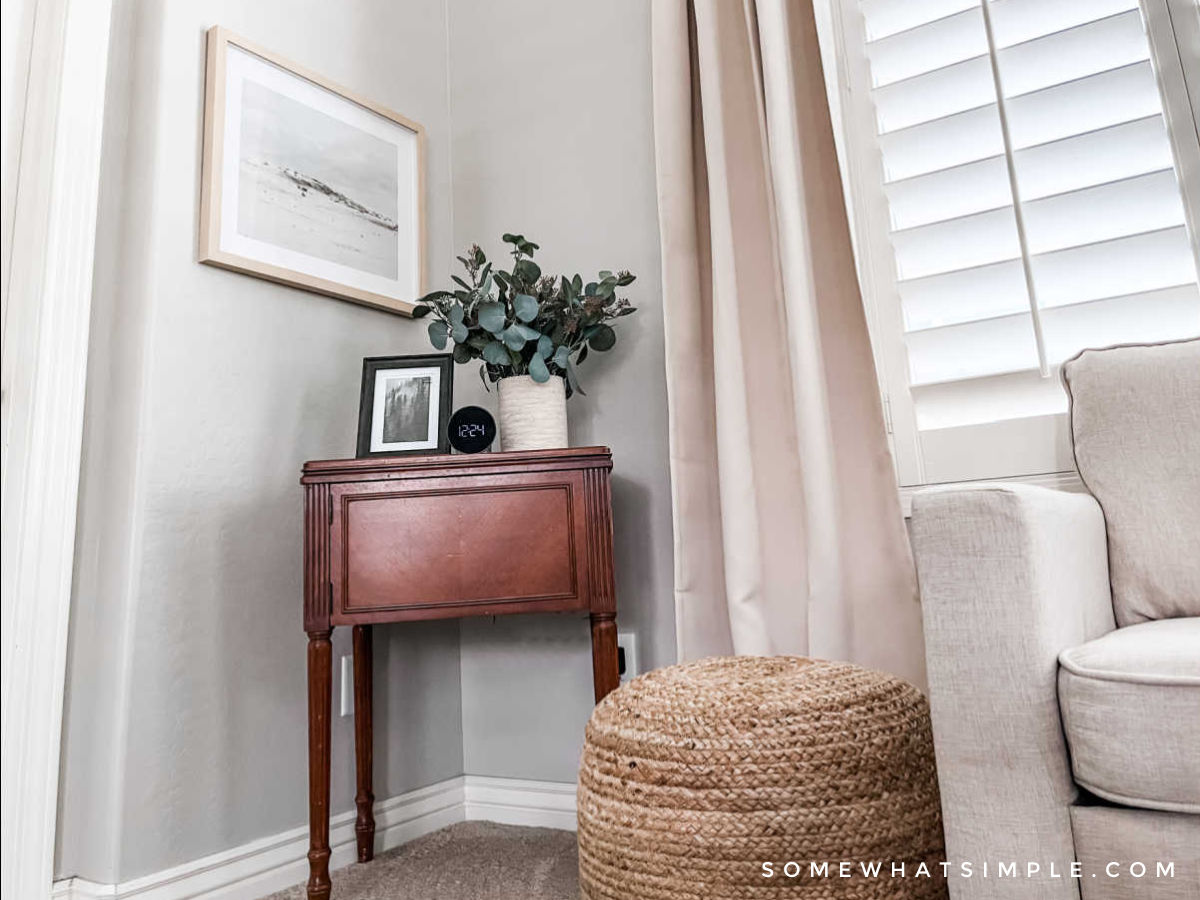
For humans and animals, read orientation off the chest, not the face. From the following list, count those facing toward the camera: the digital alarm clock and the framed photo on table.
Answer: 2

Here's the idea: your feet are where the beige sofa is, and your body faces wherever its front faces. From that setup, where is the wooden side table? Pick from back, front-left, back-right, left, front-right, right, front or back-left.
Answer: right

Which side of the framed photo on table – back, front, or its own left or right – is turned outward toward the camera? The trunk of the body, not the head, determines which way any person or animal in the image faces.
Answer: front

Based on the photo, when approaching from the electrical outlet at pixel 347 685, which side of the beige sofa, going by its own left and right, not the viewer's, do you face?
right

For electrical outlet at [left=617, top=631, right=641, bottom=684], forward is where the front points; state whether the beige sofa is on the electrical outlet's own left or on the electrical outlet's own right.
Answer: on the electrical outlet's own left

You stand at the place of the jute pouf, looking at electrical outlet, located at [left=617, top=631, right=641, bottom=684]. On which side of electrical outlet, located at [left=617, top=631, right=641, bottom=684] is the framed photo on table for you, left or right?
left

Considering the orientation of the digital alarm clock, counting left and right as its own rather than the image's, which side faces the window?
left
